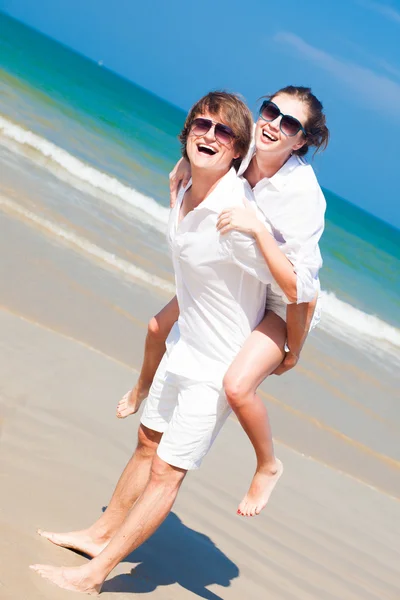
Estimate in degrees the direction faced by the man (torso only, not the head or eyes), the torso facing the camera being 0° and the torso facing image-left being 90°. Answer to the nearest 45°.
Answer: approximately 45°

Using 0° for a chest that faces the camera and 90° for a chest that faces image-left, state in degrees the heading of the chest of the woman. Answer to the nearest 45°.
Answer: approximately 45°
